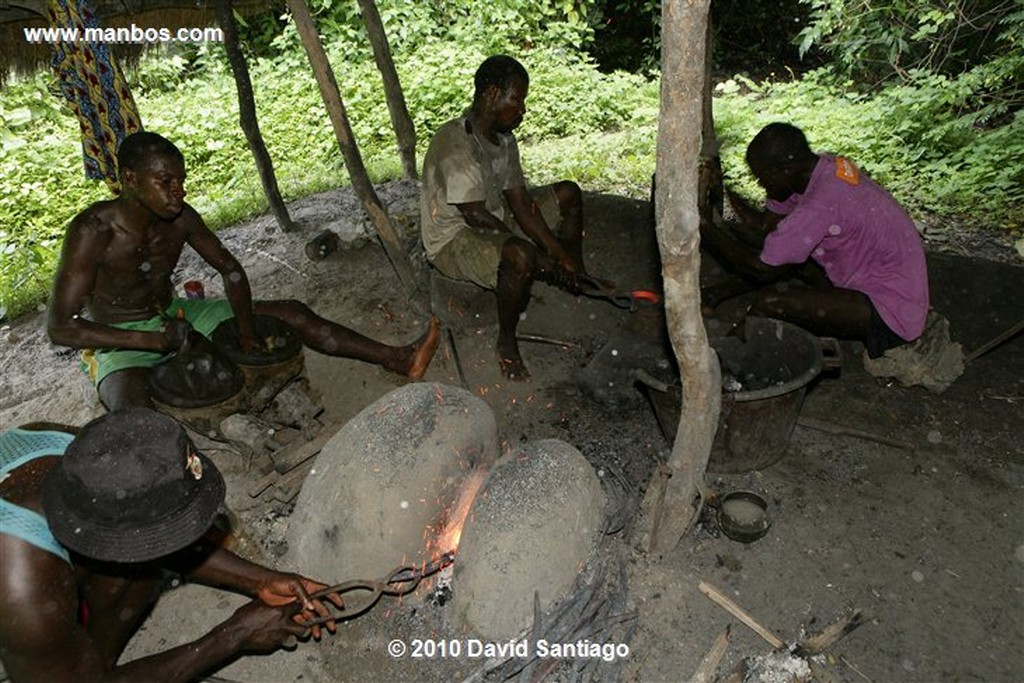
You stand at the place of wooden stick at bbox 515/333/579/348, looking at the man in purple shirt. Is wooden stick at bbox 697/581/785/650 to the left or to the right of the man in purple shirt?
right

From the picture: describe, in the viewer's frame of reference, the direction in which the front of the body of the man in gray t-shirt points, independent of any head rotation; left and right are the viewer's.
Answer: facing the viewer and to the right of the viewer

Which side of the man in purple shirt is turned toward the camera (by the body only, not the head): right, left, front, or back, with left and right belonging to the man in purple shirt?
left

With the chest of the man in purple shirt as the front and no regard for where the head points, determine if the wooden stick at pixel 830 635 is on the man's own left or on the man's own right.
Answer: on the man's own left

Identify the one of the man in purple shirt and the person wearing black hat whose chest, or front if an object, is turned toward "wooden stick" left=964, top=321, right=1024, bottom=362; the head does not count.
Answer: the person wearing black hat

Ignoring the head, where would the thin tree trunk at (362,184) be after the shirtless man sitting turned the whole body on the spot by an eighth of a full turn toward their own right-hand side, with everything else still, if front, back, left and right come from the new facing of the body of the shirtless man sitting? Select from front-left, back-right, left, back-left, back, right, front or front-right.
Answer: back-left

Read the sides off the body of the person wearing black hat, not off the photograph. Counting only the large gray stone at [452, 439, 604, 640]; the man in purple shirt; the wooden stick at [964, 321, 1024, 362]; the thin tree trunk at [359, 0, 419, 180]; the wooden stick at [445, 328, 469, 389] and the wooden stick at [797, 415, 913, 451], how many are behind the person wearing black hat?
0

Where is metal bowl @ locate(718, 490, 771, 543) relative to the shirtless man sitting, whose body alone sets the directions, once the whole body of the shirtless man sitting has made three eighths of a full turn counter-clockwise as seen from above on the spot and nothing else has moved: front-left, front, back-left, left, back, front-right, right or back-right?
back-right

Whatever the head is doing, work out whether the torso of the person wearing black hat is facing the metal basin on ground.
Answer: yes

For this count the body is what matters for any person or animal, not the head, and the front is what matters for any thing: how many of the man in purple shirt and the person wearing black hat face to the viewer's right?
1

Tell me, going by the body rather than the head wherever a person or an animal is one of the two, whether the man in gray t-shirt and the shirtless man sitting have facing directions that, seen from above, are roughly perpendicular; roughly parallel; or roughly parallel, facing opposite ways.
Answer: roughly parallel

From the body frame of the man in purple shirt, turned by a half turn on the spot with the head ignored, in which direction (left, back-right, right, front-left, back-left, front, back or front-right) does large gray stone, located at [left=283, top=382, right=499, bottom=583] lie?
back-right

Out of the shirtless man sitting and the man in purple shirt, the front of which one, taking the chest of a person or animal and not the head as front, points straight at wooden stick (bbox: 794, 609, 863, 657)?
the shirtless man sitting

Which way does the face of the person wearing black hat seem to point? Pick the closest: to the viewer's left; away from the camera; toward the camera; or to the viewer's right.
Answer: to the viewer's right

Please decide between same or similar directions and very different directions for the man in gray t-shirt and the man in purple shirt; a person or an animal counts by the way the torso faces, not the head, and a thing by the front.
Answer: very different directions

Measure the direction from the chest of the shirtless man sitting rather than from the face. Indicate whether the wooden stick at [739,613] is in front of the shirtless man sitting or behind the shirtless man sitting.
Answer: in front

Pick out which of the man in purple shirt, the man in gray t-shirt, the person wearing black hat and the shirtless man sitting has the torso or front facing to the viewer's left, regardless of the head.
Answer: the man in purple shirt

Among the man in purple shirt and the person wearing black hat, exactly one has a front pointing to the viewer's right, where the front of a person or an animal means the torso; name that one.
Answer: the person wearing black hat

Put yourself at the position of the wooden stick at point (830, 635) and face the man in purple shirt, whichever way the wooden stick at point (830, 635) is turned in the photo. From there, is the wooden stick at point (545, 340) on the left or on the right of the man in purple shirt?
left

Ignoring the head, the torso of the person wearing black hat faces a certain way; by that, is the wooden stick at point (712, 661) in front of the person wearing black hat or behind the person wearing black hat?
in front
